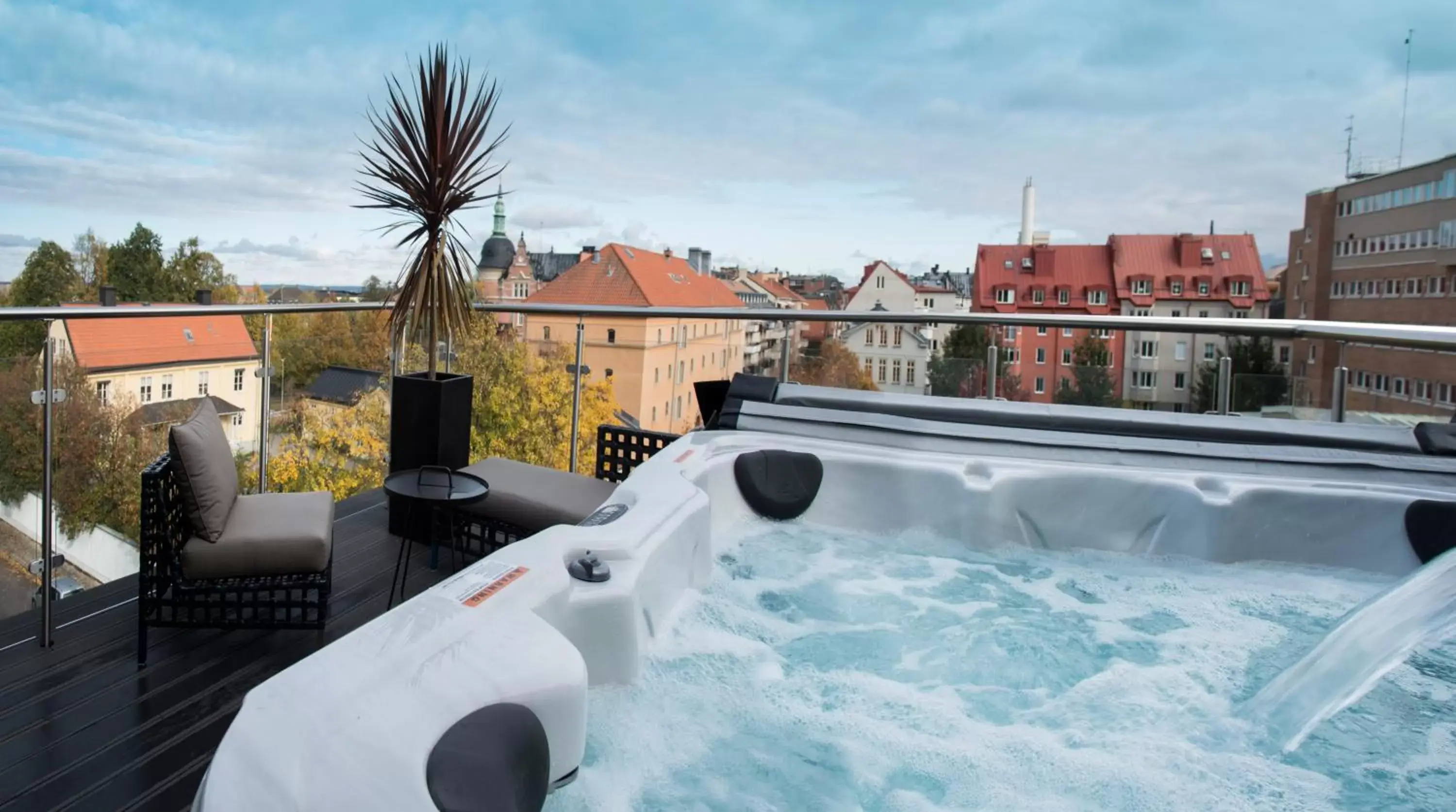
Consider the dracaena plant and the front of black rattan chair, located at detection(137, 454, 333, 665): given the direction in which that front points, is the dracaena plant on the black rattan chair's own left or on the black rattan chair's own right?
on the black rattan chair's own left

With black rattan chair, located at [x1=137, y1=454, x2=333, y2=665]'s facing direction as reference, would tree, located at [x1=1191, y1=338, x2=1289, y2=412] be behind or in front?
in front

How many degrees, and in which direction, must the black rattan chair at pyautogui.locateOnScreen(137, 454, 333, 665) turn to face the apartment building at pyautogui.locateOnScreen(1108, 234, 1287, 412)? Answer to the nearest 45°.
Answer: approximately 45° to its left

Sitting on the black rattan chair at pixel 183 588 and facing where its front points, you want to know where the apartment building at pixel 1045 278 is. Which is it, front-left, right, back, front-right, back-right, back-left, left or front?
front-left

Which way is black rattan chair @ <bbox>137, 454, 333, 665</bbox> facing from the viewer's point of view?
to the viewer's right

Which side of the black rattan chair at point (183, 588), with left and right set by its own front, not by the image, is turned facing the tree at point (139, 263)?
left

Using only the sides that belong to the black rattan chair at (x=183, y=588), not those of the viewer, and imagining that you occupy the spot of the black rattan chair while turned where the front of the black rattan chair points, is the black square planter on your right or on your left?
on your left

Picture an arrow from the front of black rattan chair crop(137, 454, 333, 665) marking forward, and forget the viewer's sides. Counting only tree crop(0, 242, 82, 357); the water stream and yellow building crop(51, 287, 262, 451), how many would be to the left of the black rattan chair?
2

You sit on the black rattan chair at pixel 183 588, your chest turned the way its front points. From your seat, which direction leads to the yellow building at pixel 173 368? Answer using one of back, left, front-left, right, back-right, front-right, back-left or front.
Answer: left

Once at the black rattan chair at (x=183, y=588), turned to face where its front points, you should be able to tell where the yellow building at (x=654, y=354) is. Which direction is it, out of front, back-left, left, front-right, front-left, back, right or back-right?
front-left

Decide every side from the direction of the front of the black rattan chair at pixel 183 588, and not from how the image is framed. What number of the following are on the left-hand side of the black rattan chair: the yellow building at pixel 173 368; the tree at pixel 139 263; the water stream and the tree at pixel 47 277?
3

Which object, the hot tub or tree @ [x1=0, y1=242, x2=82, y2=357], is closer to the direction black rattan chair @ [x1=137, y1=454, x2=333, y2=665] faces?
the hot tub

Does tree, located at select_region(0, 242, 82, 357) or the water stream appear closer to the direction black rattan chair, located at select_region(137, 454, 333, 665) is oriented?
the water stream
